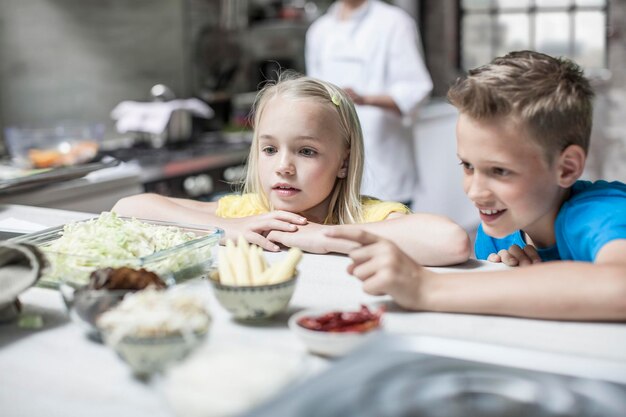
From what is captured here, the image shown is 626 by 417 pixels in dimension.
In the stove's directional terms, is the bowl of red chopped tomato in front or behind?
in front

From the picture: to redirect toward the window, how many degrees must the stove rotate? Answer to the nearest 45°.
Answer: approximately 90° to its left

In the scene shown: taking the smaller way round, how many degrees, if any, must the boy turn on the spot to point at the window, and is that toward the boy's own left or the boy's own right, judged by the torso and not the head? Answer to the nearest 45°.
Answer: approximately 135° to the boy's own right

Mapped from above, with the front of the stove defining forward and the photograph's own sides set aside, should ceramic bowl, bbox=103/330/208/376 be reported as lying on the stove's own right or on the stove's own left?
on the stove's own right

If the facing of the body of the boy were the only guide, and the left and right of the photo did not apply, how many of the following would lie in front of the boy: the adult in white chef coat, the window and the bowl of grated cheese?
1

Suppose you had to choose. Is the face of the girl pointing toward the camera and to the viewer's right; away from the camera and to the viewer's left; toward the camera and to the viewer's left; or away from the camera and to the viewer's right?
toward the camera and to the viewer's left

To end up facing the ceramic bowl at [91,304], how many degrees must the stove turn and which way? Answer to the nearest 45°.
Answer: approximately 45° to its right

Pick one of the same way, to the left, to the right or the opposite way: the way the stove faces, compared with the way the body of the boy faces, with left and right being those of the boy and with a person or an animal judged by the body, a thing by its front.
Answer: to the left

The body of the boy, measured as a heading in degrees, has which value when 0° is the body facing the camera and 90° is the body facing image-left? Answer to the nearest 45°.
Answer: approximately 45°

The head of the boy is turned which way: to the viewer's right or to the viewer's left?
to the viewer's left

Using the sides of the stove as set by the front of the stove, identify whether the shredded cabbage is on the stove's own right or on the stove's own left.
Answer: on the stove's own right

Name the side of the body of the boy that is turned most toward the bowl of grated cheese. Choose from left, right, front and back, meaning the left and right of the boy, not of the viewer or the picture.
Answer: front
